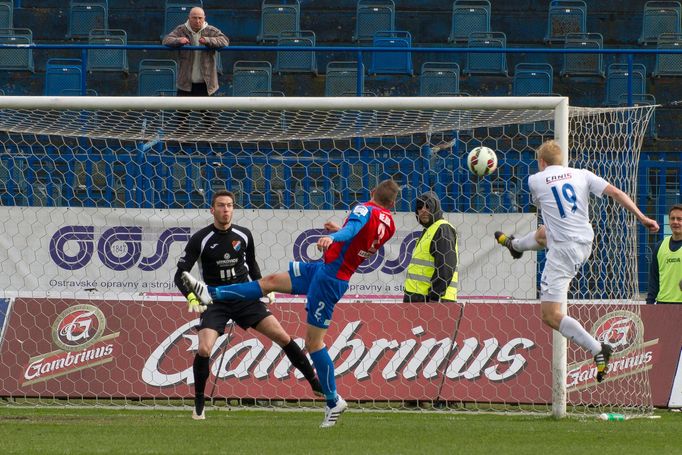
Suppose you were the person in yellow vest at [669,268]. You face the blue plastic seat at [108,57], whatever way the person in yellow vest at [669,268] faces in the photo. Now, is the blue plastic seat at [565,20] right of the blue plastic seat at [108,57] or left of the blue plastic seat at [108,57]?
right

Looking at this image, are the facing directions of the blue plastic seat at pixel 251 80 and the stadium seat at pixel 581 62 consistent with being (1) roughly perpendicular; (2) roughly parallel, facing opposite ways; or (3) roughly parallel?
roughly parallel

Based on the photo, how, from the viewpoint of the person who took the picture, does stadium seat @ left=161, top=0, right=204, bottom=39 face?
facing the viewer

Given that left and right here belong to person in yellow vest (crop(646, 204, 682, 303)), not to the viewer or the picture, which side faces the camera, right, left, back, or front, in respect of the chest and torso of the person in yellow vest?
front

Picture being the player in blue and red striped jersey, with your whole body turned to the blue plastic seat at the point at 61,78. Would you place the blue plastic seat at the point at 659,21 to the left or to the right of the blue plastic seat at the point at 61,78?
right

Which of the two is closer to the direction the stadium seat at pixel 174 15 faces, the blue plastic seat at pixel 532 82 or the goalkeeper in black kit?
the goalkeeper in black kit

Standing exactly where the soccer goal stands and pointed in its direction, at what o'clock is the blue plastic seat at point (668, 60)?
The blue plastic seat is roughly at 7 o'clock from the soccer goal.

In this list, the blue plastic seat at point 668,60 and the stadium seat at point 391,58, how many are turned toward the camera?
2

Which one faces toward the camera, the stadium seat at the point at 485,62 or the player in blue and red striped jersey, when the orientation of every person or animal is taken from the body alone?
the stadium seat

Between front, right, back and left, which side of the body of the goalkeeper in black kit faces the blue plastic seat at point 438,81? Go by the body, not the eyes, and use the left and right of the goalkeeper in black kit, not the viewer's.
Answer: back

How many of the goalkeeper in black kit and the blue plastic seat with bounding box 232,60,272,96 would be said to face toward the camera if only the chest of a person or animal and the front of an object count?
2

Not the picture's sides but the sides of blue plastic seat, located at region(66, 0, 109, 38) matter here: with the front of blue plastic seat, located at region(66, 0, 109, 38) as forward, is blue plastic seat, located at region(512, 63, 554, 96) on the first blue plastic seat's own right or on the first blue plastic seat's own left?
on the first blue plastic seat's own left

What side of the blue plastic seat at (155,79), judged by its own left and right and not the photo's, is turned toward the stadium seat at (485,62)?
left
